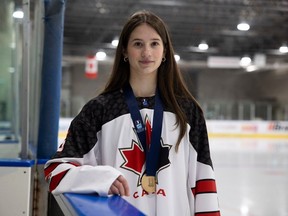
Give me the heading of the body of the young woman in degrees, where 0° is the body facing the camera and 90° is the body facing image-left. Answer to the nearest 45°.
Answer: approximately 0°

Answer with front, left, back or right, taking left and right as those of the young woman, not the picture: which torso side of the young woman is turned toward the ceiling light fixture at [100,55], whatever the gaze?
back

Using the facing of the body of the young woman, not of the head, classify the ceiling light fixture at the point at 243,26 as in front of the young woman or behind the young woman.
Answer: behind

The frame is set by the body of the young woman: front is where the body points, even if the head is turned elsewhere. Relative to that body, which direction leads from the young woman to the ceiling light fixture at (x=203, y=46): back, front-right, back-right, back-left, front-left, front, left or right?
back
